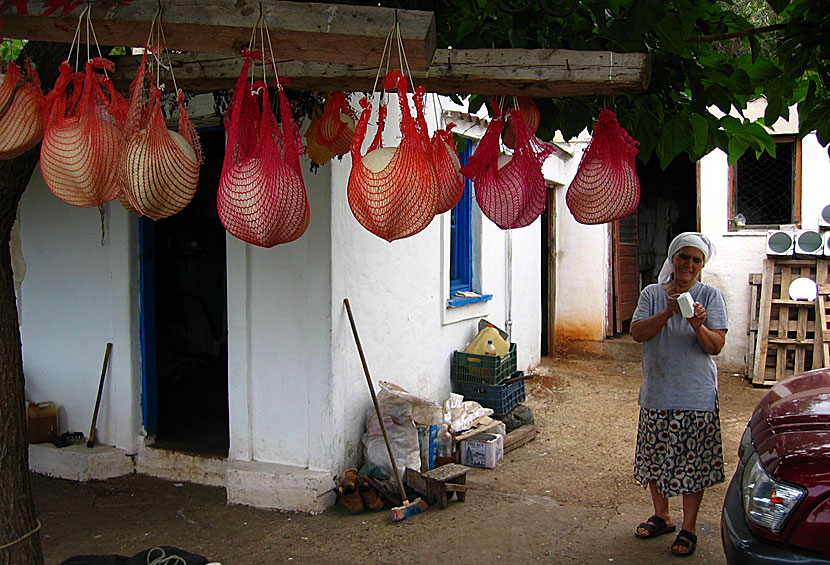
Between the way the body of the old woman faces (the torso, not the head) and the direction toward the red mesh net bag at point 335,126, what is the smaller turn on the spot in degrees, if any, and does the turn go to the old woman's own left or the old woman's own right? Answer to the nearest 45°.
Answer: approximately 45° to the old woman's own right

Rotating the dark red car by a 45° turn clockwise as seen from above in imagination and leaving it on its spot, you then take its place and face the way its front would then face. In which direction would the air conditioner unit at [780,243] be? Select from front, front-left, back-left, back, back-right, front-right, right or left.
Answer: front-right

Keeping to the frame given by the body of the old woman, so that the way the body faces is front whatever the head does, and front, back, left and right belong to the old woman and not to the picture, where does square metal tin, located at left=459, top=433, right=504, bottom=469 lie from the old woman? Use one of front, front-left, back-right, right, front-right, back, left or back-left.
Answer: back-right

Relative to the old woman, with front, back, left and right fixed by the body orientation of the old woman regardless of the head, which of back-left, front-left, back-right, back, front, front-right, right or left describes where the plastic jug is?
right

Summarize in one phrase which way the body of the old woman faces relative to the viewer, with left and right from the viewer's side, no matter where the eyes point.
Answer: facing the viewer

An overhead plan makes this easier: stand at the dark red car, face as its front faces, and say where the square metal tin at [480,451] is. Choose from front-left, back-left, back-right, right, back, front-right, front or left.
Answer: front-right

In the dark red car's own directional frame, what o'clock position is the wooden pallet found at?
The wooden pallet is roughly at 3 o'clock from the dark red car.

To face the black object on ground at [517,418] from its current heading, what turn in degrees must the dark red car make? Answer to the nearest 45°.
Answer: approximately 45° to its right

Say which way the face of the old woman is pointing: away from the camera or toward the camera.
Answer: toward the camera

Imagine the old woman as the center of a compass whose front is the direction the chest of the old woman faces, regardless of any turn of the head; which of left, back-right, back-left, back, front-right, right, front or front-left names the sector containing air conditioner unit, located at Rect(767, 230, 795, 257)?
back

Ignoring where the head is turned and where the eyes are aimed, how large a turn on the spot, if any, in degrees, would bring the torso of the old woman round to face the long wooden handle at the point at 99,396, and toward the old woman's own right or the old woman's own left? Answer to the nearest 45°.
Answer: approximately 90° to the old woman's own right

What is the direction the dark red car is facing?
to the viewer's left
